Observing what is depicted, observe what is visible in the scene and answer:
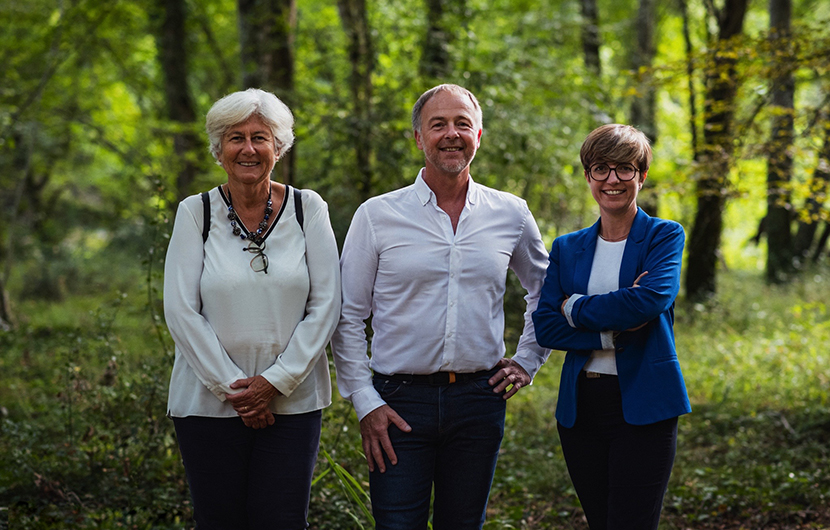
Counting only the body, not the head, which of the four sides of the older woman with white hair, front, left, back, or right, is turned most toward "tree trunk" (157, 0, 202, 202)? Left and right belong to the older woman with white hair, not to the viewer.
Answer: back

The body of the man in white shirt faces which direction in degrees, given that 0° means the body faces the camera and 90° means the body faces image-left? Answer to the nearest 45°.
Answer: approximately 0°

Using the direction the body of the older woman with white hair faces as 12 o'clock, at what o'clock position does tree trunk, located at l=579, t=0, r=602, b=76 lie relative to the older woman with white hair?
The tree trunk is roughly at 7 o'clock from the older woman with white hair.

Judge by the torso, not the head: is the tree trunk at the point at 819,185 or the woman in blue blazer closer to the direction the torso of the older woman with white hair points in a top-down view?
the woman in blue blazer

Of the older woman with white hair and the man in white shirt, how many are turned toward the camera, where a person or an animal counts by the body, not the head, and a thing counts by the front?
2

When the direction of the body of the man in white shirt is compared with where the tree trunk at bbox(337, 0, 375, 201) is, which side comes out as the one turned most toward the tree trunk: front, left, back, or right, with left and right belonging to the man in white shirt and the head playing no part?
back

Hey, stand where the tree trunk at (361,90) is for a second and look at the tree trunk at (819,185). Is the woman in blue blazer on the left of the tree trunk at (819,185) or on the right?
right
